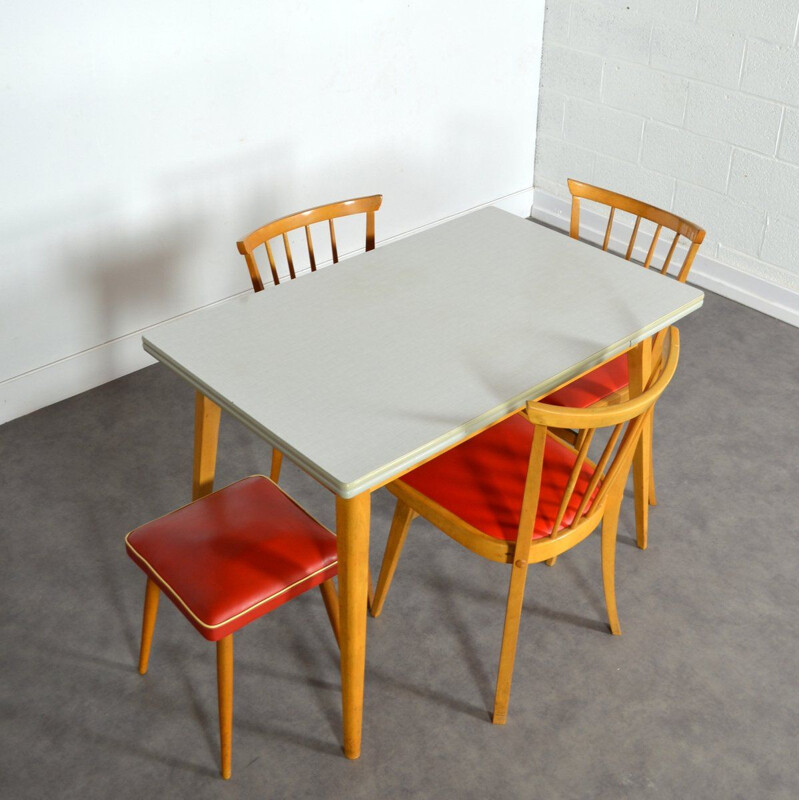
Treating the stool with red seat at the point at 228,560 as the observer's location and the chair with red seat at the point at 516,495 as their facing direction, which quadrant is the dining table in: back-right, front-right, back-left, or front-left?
front-left

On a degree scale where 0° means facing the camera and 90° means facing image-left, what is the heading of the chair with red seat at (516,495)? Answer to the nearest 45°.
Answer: approximately 135°
